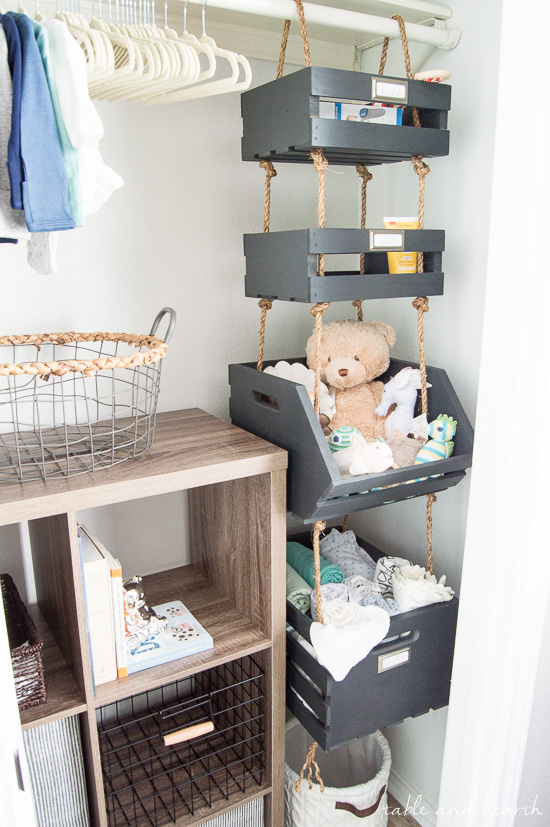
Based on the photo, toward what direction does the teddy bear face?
toward the camera
